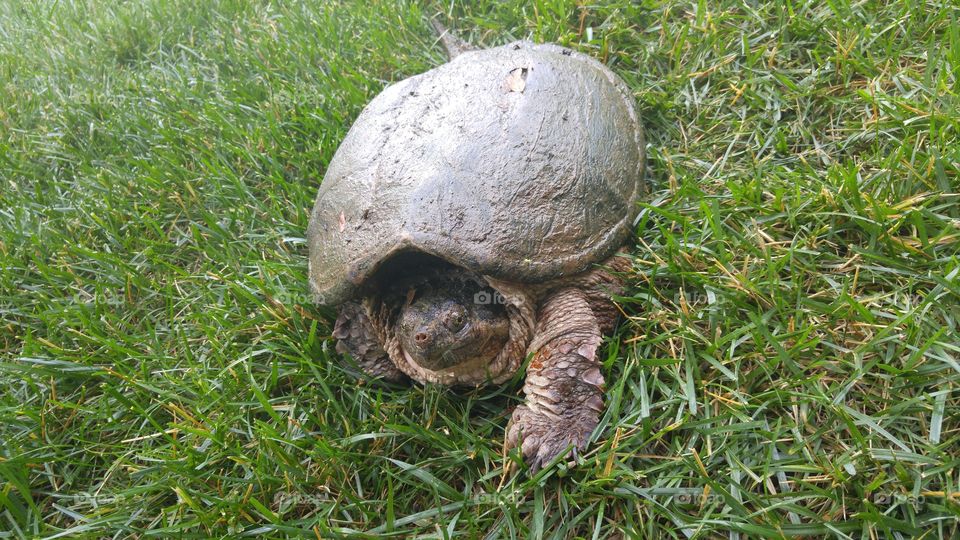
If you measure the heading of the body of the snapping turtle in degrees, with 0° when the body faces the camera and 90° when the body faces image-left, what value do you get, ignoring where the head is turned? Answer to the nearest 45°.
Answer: approximately 0°
